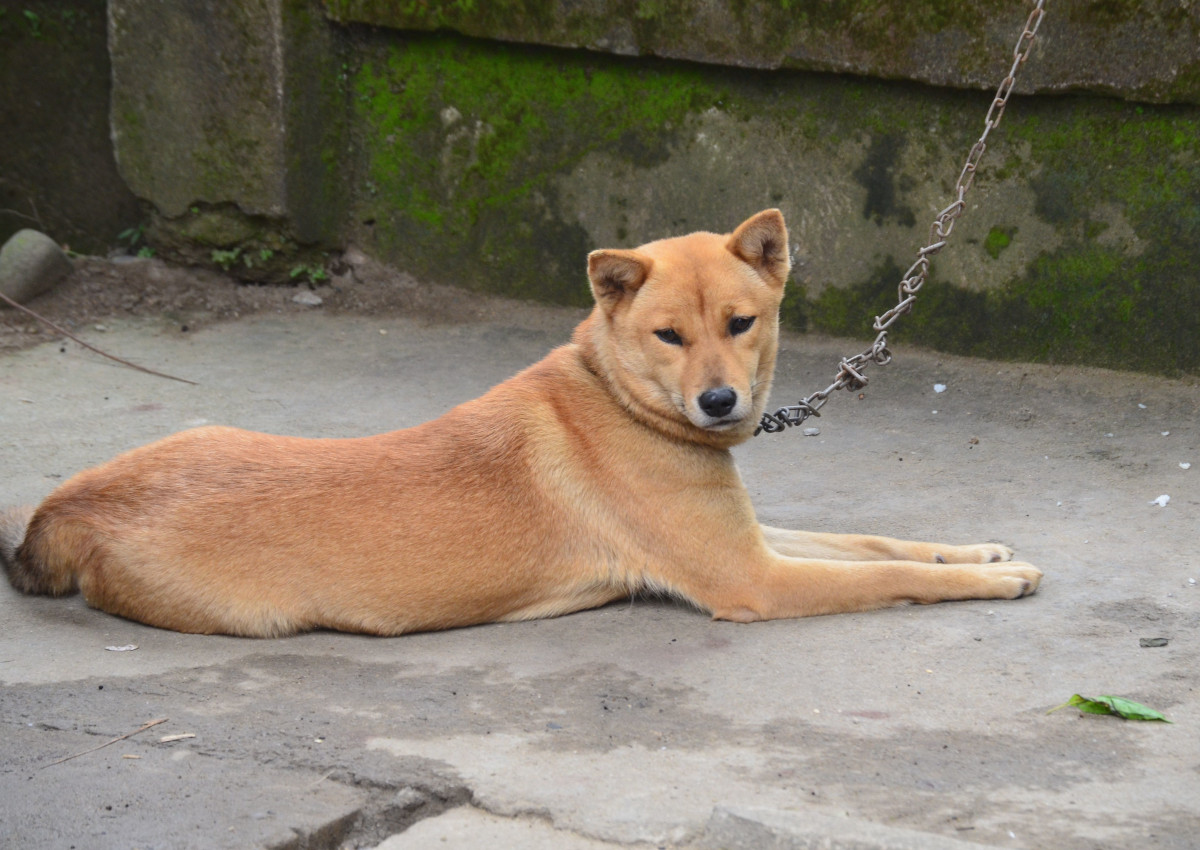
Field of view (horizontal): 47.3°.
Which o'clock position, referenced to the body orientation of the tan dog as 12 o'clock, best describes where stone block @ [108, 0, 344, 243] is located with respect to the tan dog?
The stone block is roughly at 8 o'clock from the tan dog.

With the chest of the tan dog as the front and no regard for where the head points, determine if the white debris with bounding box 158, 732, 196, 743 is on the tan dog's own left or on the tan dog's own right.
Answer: on the tan dog's own right

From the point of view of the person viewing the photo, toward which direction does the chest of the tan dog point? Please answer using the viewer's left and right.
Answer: facing to the right of the viewer

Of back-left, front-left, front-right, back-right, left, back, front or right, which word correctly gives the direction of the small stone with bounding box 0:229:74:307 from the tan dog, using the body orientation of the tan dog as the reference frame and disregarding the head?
back-left

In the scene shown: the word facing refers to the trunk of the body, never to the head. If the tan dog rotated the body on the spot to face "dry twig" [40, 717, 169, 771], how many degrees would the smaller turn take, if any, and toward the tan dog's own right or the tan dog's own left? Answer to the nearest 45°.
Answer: approximately 135° to the tan dog's own right

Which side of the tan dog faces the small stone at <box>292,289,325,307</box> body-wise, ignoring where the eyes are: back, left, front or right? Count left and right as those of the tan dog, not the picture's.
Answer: left
